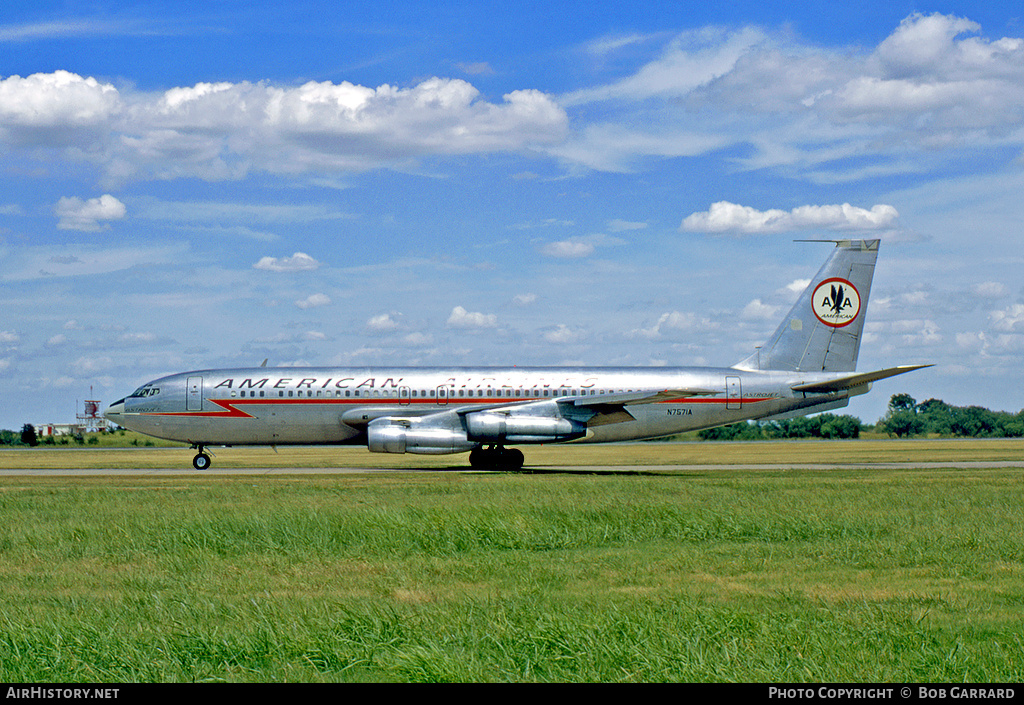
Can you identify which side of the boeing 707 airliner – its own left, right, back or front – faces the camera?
left
